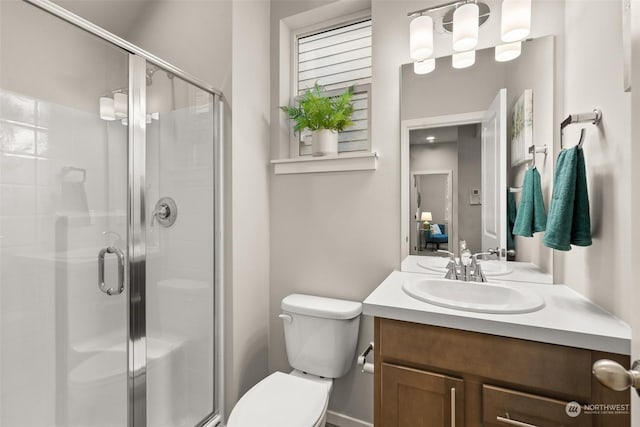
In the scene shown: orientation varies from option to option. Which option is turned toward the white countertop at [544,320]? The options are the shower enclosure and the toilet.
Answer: the shower enclosure

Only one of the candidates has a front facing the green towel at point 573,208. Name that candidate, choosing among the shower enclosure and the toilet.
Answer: the shower enclosure

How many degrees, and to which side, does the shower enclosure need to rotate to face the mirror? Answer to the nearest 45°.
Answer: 0° — it already faces it

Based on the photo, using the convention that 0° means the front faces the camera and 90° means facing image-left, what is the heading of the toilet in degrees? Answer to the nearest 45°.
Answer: approximately 45°

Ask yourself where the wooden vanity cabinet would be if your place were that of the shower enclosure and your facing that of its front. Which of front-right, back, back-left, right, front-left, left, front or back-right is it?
front

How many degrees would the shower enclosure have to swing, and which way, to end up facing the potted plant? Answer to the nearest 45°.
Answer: approximately 45° to its left

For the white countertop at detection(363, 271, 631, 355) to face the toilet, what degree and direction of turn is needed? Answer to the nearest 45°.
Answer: approximately 90° to its right

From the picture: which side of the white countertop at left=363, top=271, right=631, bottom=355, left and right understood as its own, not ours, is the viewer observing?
front

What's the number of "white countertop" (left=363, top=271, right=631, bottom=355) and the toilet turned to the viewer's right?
0

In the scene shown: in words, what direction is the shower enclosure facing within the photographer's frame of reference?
facing the viewer and to the right of the viewer

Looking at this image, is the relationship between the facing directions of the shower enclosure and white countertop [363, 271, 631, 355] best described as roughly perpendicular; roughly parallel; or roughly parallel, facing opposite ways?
roughly perpendicular

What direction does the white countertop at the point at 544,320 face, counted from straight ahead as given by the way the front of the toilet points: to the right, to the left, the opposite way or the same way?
the same way

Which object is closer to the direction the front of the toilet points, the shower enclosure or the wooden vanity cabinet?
the shower enclosure

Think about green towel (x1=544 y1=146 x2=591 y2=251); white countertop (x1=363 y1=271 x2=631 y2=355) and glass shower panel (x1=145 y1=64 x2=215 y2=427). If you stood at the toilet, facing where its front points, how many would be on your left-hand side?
2
